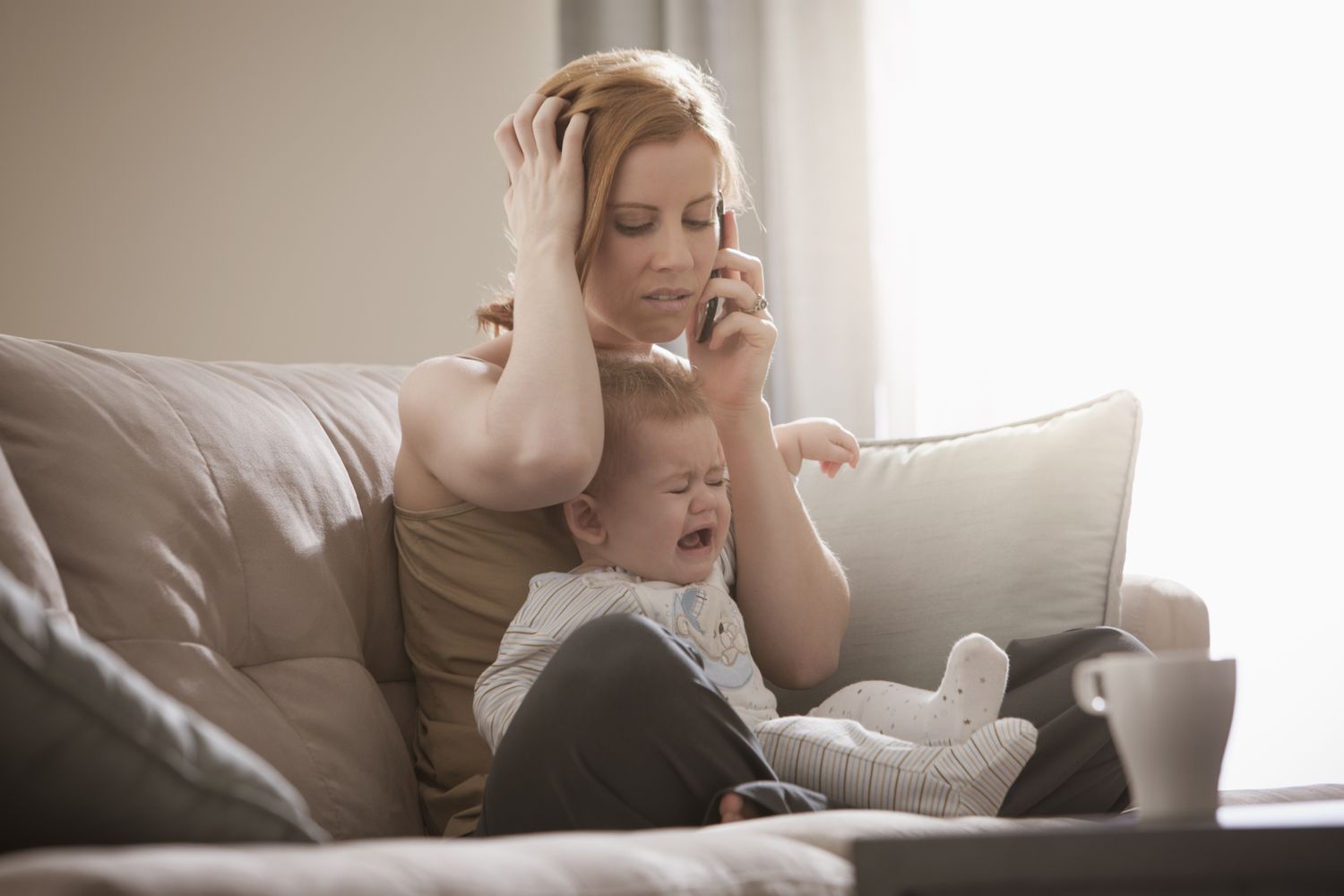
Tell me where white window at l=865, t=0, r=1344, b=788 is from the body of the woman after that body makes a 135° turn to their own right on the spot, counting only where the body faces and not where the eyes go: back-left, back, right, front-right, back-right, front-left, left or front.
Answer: back-right

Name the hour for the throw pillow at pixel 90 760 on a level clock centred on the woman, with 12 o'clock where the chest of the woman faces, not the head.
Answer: The throw pillow is roughly at 2 o'clock from the woman.

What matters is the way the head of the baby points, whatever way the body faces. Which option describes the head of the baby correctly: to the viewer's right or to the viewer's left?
to the viewer's right

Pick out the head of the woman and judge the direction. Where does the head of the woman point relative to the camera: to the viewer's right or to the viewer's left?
to the viewer's right

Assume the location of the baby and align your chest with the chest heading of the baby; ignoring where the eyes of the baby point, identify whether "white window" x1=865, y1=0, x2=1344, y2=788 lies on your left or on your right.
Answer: on your left

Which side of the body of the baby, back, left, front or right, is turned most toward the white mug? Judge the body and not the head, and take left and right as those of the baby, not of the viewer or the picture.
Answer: front

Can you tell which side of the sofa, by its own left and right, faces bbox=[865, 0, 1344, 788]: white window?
left

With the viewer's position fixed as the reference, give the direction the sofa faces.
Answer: facing the viewer and to the right of the viewer

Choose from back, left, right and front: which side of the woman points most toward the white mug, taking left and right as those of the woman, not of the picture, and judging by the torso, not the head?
front
